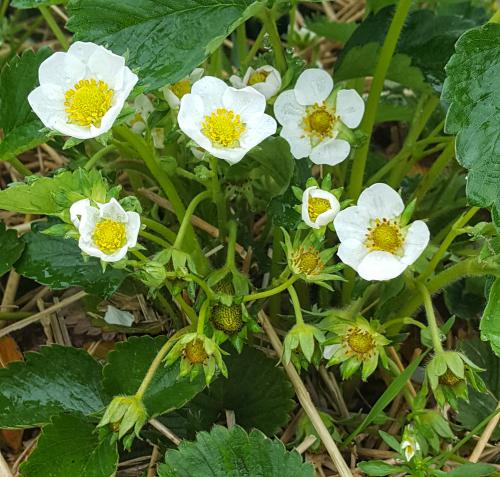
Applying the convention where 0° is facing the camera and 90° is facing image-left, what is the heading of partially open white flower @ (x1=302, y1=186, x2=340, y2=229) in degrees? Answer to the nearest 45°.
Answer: approximately 0°
